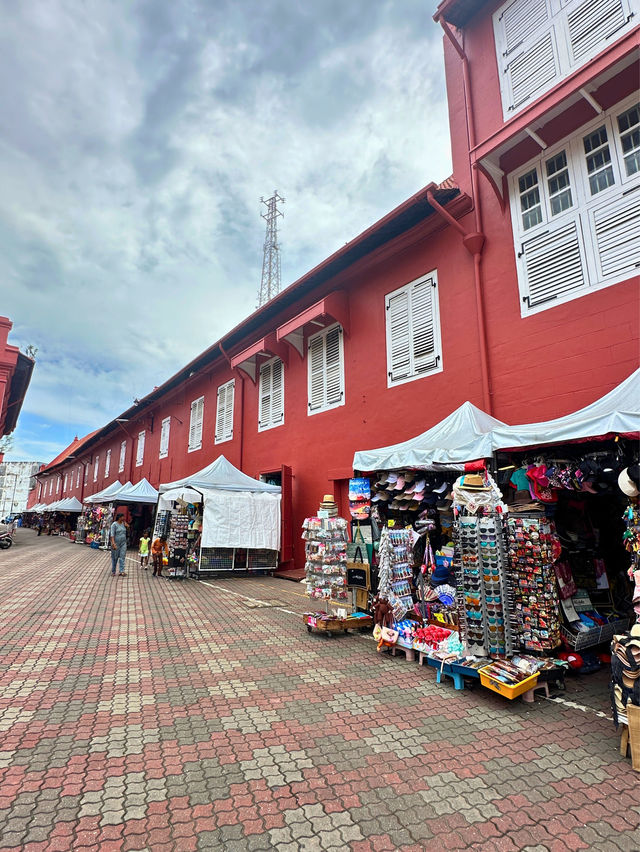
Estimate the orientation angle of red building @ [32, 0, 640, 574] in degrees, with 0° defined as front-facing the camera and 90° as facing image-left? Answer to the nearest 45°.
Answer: approximately 45°

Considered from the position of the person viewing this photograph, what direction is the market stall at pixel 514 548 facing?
facing the viewer and to the left of the viewer

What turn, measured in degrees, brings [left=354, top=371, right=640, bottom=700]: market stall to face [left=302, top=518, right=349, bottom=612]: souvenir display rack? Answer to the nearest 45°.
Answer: approximately 90° to its right

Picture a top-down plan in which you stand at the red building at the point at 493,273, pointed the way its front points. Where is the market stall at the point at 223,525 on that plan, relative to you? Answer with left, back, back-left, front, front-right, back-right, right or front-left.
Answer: right

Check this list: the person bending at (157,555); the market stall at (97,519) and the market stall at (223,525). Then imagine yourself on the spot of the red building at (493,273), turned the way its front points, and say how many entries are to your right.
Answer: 3

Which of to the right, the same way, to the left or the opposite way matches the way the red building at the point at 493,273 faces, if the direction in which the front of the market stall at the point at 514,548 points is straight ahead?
the same way

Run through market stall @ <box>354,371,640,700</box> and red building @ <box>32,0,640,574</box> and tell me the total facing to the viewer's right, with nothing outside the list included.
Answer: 0

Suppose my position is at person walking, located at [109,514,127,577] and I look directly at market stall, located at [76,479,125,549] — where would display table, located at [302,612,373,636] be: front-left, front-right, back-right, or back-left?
back-right
